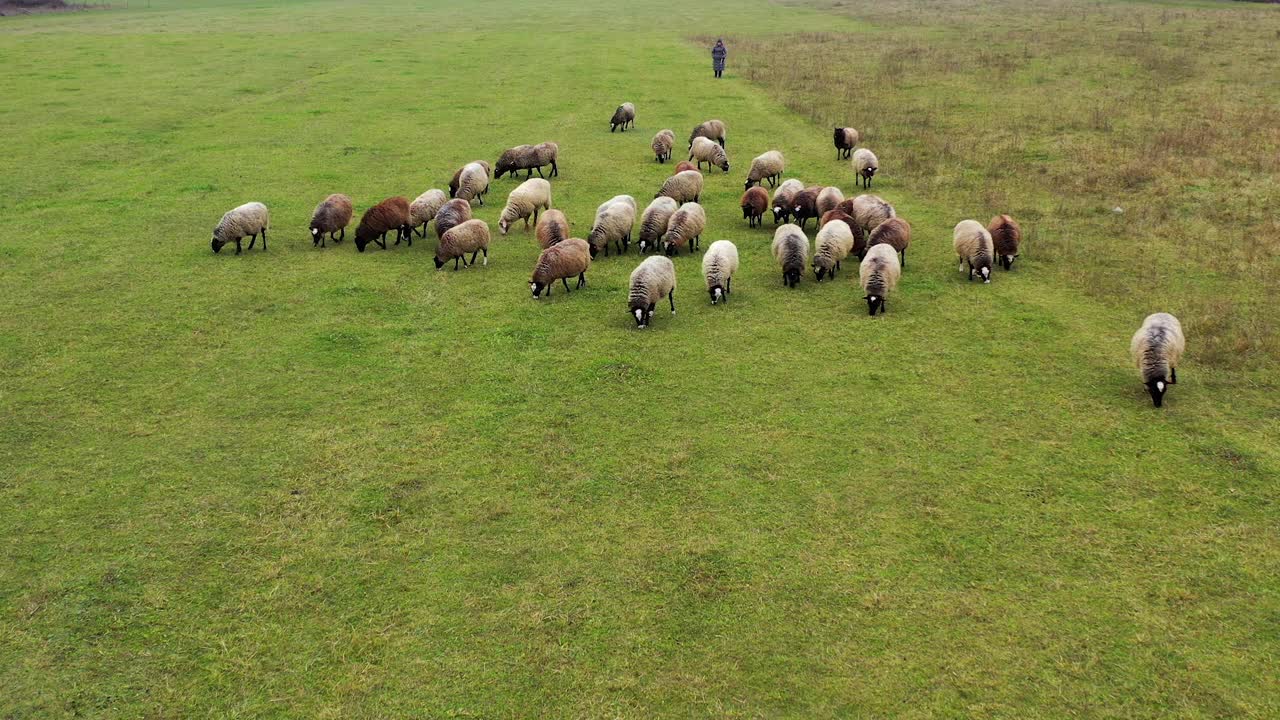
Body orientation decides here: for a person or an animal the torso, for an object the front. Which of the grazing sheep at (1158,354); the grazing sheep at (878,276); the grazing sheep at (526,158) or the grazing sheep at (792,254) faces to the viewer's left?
the grazing sheep at (526,158)

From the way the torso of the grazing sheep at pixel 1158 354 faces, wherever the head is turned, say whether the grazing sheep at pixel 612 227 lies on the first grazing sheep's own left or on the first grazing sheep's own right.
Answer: on the first grazing sheep's own right

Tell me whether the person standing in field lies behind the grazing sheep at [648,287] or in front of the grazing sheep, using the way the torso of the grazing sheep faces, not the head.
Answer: behind

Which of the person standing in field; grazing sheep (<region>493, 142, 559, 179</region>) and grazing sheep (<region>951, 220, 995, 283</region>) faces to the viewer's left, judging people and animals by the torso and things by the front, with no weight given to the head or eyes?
grazing sheep (<region>493, 142, 559, 179</region>)

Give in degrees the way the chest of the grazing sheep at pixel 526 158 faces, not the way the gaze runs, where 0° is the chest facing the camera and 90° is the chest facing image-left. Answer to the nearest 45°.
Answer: approximately 90°

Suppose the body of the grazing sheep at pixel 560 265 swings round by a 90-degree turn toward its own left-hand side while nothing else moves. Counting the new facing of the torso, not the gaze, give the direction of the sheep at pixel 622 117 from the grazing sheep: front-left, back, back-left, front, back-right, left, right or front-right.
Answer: back-left

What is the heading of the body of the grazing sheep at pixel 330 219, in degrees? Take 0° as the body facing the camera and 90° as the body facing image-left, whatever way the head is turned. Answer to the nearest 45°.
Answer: approximately 45°

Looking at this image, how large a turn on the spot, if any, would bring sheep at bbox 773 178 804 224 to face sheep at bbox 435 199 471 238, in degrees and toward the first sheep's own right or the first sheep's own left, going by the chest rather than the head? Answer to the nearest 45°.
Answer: approximately 45° to the first sheep's own right
